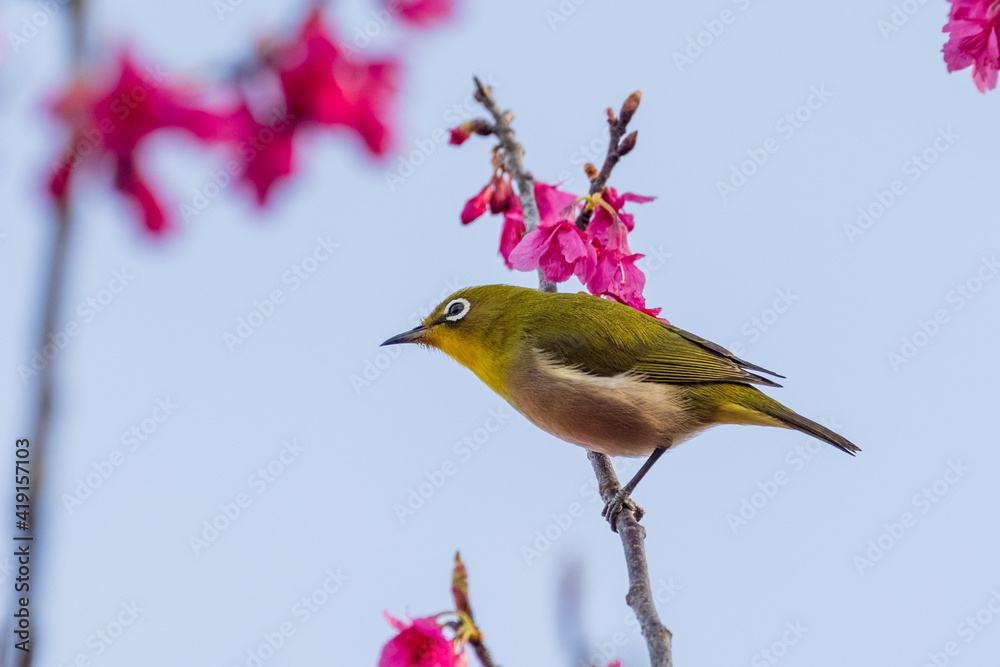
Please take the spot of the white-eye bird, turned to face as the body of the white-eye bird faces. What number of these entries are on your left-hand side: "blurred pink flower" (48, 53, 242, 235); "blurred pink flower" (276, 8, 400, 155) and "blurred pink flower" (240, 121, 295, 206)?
3

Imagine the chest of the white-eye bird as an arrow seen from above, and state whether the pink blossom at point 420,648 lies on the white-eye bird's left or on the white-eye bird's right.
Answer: on the white-eye bird's left

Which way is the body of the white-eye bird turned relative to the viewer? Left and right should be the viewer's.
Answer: facing to the left of the viewer

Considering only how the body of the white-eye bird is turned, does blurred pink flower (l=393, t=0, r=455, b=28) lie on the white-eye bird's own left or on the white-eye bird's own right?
on the white-eye bird's own left

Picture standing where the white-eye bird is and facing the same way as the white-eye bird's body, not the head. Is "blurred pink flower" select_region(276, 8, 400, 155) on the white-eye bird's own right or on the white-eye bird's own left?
on the white-eye bird's own left

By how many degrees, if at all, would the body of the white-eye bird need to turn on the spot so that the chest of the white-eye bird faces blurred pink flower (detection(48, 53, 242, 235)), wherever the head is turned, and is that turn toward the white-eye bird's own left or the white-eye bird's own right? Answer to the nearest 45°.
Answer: approximately 90° to the white-eye bird's own left
